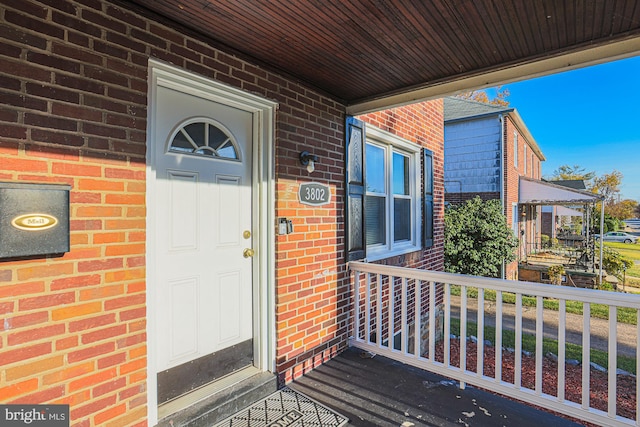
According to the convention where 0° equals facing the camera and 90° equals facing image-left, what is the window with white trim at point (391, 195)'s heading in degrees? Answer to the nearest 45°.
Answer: approximately 315°

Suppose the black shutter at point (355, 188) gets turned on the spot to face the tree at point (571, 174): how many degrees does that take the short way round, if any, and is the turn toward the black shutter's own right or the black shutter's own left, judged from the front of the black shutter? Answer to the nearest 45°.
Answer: approximately 90° to the black shutter's own left

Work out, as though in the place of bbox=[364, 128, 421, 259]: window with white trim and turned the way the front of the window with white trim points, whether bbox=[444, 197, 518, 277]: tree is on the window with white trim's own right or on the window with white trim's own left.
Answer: on the window with white trim's own left

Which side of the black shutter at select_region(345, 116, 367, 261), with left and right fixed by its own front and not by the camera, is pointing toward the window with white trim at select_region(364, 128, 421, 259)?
left

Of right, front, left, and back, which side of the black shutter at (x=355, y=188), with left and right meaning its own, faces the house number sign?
right

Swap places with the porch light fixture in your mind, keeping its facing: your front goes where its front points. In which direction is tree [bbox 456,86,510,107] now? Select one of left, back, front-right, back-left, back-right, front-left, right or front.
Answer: left

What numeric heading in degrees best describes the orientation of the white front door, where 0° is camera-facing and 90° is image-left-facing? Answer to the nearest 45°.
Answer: approximately 315°

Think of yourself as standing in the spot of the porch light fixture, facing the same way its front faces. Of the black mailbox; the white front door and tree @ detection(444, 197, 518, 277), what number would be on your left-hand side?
1

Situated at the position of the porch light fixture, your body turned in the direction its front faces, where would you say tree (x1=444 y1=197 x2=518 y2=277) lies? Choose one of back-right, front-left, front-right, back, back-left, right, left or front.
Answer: left
